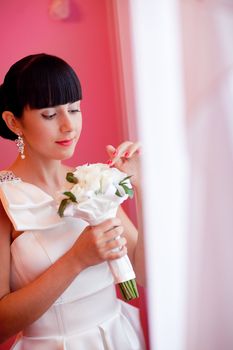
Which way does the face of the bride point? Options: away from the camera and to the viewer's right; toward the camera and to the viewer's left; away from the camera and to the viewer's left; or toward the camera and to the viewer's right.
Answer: toward the camera and to the viewer's right

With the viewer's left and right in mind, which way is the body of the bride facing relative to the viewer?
facing the viewer and to the right of the viewer
